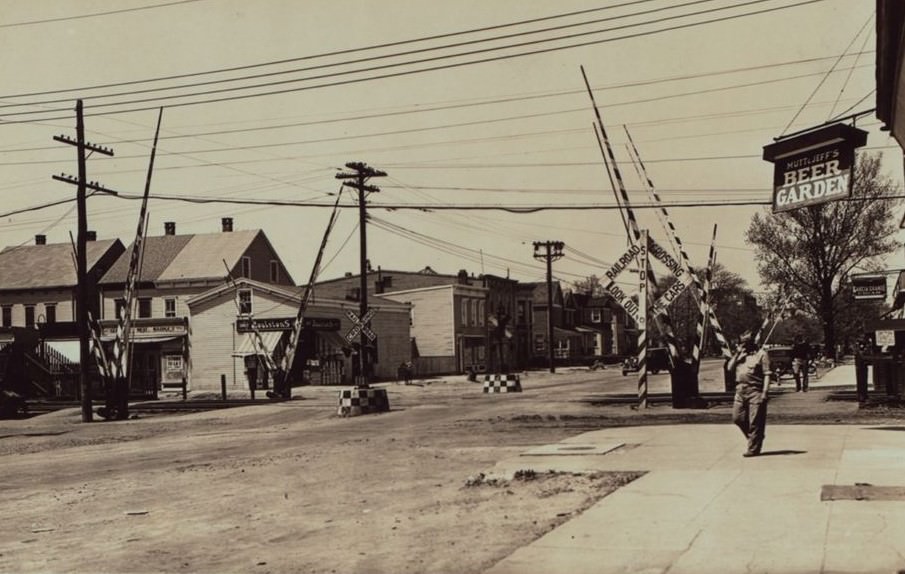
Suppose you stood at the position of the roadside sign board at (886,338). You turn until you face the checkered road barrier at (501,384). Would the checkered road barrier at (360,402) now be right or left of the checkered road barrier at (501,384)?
left

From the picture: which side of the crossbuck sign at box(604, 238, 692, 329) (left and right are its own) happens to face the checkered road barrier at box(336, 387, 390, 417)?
right

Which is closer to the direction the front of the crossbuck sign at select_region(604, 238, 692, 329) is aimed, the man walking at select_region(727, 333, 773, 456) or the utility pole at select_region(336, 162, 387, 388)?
the man walking

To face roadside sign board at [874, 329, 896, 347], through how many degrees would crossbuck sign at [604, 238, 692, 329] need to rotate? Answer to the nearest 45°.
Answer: approximately 90° to its left

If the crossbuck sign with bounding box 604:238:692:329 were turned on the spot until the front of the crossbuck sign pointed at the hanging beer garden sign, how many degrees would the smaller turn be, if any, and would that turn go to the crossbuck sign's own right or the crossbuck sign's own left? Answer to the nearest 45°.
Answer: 0° — it already faces it

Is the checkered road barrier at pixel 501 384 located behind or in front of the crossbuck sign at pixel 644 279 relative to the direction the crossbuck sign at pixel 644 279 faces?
behind

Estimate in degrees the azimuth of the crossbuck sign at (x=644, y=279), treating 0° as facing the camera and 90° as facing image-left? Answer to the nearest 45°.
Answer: approximately 0°

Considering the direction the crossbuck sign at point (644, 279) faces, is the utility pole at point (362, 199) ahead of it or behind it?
behind

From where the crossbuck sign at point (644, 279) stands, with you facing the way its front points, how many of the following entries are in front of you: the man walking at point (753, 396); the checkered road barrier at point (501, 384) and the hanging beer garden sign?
2

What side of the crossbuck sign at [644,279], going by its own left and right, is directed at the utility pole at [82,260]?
right

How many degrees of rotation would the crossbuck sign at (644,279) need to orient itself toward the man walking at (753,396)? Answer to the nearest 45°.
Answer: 0° — it already faces them

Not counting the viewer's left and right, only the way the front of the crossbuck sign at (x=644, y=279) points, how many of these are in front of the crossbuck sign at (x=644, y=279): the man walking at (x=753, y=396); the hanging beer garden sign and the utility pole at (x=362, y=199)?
2
